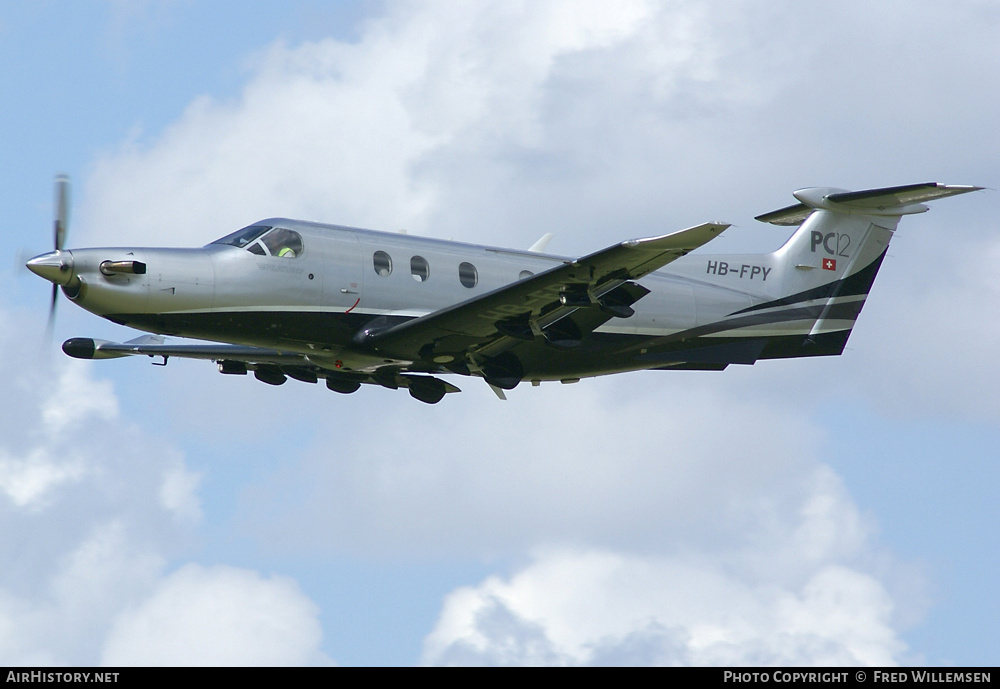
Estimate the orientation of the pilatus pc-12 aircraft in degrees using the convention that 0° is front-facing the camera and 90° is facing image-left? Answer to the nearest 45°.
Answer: approximately 45°
